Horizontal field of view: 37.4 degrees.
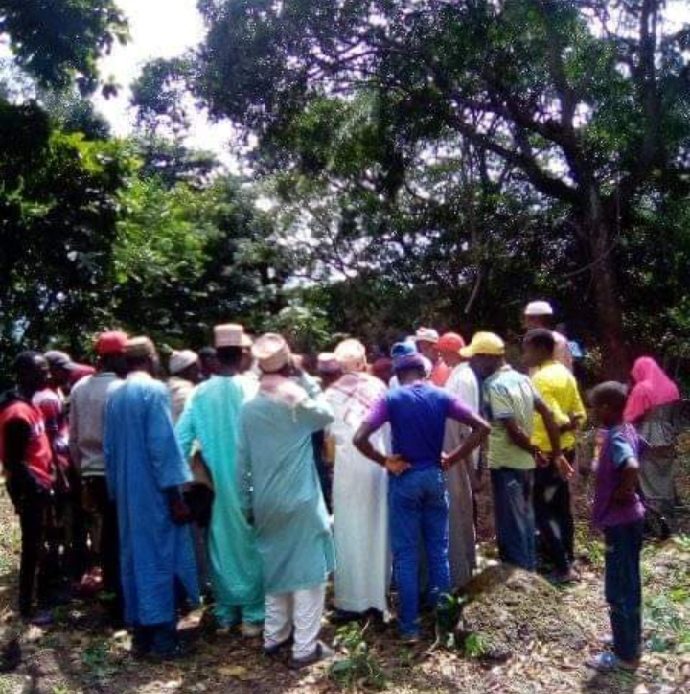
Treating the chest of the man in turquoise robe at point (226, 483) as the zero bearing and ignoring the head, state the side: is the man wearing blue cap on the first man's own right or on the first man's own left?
on the first man's own right

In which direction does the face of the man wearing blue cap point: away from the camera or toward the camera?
away from the camera

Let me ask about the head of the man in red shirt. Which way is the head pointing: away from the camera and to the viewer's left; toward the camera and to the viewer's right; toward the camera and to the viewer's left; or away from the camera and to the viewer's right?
away from the camera and to the viewer's right

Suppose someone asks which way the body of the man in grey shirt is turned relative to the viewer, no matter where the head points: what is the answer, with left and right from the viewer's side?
facing away from the viewer and to the right of the viewer

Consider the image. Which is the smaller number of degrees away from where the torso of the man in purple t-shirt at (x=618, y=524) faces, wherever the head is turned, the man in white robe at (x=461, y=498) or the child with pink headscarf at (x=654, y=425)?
the man in white robe

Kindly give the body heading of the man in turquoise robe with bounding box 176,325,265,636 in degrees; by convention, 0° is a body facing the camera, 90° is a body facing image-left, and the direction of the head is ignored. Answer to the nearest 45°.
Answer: approximately 180°

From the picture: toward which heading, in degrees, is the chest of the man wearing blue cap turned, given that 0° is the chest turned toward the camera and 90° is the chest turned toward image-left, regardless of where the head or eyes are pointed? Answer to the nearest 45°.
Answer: approximately 180°

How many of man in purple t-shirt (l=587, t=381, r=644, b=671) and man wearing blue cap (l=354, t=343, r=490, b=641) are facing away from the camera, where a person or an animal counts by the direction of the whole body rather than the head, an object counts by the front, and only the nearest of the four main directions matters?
1

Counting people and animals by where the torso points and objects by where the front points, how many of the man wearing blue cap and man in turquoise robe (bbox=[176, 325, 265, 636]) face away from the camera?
2

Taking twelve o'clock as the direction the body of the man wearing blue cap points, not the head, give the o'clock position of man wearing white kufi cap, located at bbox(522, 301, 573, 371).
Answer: The man wearing white kufi cap is roughly at 1 o'clock from the man wearing blue cap.
